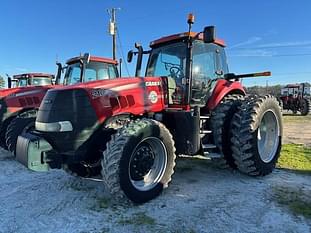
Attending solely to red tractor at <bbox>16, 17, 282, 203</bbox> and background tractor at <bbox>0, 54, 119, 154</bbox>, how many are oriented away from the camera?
0

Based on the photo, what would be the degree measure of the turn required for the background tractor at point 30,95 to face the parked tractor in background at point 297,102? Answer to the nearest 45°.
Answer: approximately 180°

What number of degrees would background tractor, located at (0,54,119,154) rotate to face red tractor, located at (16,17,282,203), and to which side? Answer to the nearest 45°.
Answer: approximately 90° to its left

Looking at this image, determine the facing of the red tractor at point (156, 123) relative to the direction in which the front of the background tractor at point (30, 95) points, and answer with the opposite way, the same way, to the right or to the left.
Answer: the same way

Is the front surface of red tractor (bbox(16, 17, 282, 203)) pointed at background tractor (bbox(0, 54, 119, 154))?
no

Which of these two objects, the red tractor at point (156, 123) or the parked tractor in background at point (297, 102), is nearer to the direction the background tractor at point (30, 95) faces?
the red tractor

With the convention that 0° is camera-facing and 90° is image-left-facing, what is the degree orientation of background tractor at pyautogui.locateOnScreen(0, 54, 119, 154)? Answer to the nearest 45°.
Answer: approximately 45°

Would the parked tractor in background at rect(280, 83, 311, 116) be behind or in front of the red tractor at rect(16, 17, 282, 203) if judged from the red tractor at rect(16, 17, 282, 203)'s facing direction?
behind

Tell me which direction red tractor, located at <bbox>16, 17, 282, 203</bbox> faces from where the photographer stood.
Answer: facing the viewer and to the left of the viewer

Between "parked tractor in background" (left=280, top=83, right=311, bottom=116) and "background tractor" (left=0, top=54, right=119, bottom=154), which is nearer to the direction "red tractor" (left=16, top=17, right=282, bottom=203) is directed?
the background tractor
